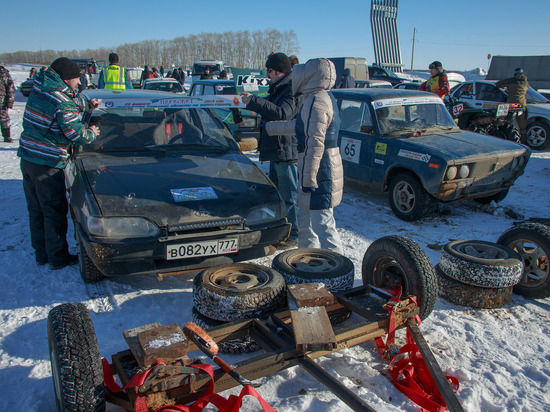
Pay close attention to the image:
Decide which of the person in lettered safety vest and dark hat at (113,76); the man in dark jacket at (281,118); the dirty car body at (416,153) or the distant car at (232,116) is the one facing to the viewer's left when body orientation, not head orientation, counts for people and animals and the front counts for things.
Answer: the man in dark jacket

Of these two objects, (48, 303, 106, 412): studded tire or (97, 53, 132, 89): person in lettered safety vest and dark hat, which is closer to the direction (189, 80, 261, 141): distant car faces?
the studded tire

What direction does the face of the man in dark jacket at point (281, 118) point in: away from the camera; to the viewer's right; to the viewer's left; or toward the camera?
to the viewer's left

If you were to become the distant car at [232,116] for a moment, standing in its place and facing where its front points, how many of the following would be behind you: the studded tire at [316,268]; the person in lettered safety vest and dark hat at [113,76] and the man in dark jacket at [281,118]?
1

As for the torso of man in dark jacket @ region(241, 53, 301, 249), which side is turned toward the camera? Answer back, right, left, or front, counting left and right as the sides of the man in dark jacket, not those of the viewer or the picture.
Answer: left

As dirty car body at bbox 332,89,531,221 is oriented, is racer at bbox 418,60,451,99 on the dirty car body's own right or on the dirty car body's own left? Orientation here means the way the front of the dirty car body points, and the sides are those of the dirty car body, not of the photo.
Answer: on the dirty car body's own left

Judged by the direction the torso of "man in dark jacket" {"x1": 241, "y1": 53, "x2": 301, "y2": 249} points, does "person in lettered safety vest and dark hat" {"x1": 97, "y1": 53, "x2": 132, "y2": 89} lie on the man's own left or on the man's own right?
on the man's own right

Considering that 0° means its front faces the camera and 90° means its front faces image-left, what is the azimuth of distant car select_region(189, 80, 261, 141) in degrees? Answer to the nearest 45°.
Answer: approximately 315°

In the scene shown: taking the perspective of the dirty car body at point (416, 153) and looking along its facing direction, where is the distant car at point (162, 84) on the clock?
The distant car is roughly at 6 o'clock from the dirty car body.

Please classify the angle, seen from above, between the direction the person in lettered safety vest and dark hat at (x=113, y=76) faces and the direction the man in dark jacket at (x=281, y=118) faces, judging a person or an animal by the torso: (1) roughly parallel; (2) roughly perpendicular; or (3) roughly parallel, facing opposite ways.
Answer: roughly perpendicular

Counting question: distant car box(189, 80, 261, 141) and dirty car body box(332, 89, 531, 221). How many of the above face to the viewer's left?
0
